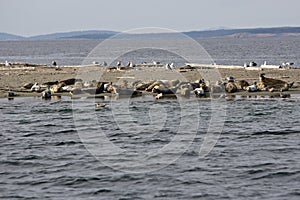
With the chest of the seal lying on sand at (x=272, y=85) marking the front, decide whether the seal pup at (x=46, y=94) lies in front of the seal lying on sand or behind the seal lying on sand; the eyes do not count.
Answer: in front

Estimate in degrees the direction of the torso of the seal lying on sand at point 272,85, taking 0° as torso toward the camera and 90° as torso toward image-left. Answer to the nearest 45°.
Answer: approximately 90°
